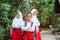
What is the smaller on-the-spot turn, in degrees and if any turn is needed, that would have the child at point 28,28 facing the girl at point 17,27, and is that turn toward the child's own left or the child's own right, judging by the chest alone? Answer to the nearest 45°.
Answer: approximately 135° to the child's own right

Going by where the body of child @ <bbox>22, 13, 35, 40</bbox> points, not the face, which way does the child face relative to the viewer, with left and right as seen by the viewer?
facing the viewer
